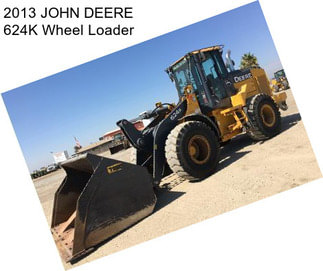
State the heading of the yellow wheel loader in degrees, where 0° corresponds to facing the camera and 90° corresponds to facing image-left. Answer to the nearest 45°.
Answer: approximately 45°

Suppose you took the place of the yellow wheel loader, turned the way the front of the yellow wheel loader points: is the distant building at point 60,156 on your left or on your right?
on your right
